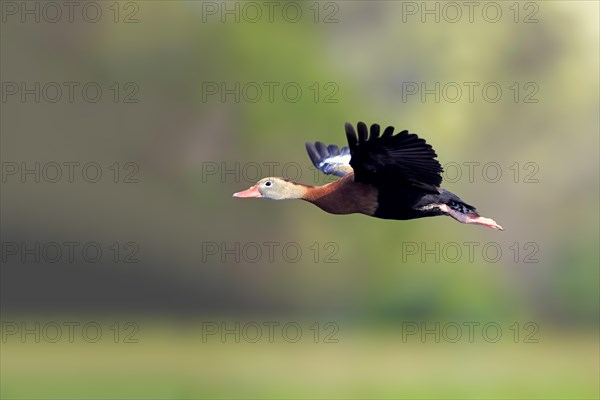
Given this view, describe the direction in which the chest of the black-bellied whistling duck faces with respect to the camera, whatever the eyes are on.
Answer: to the viewer's left
